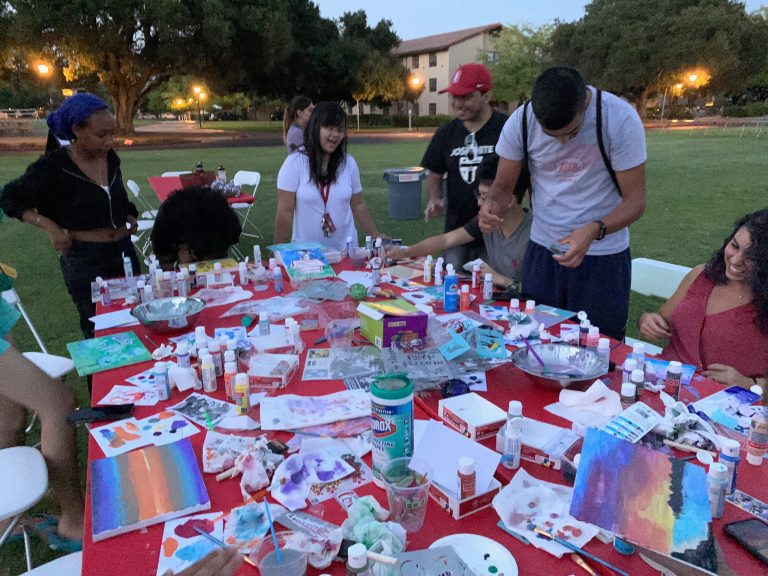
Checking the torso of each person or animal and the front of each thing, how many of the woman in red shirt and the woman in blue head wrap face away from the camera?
0

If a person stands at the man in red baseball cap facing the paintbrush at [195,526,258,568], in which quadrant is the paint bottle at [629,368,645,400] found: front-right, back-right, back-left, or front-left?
front-left

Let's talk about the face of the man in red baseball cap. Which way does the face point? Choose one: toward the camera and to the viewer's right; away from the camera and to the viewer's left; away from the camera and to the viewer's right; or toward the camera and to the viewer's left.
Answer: toward the camera and to the viewer's left

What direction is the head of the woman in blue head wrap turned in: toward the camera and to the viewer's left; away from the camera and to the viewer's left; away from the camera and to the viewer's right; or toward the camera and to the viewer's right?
toward the camera and to the viewer's right

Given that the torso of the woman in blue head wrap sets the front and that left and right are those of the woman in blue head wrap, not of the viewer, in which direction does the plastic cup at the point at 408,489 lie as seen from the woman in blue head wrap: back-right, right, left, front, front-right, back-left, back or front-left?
front-right

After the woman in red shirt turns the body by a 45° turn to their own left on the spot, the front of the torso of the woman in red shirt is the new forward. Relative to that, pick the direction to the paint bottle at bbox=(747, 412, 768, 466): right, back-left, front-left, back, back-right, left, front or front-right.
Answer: front

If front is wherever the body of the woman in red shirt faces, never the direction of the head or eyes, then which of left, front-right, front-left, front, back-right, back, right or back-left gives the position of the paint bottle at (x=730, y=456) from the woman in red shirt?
front-left

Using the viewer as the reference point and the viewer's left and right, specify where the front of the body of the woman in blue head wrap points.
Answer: facing the viewer and to the right of the viewer

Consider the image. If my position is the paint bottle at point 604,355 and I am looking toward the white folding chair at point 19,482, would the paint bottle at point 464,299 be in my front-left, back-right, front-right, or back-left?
front-right

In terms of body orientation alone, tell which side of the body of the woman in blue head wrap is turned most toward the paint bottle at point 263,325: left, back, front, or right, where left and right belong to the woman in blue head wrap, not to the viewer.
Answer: front

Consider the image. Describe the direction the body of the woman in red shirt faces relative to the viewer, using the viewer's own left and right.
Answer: facing the viewer and to the left of the viewer

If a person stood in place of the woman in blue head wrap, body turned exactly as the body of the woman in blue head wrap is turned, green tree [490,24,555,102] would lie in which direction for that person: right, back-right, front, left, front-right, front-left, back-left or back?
left

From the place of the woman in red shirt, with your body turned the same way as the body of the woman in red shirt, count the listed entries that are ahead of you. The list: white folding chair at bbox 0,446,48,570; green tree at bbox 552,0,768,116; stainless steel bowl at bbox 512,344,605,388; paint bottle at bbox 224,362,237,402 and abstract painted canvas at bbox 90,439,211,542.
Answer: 4

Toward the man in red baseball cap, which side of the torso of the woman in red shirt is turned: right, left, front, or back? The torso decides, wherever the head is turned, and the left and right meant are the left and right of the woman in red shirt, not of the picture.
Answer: right

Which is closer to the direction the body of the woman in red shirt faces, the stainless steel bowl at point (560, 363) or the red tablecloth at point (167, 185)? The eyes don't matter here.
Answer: the stainless steel bowl

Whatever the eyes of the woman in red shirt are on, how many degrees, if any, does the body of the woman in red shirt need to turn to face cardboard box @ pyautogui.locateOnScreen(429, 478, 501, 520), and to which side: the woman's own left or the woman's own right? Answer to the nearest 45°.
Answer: approximately 45° to the woman's own left

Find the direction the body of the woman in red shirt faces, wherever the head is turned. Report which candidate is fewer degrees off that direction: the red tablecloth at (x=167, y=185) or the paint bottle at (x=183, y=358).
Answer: the paint bottle

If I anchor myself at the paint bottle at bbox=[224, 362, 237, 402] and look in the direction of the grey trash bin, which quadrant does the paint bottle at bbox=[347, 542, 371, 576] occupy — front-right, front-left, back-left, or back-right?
back-right

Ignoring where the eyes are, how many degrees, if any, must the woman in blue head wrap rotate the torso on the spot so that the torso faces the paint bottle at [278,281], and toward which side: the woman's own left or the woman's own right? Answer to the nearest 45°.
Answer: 0° — they already face it

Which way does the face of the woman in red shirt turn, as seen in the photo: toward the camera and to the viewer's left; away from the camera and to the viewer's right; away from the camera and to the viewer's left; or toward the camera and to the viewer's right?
toward the camera and to the viewer's left
